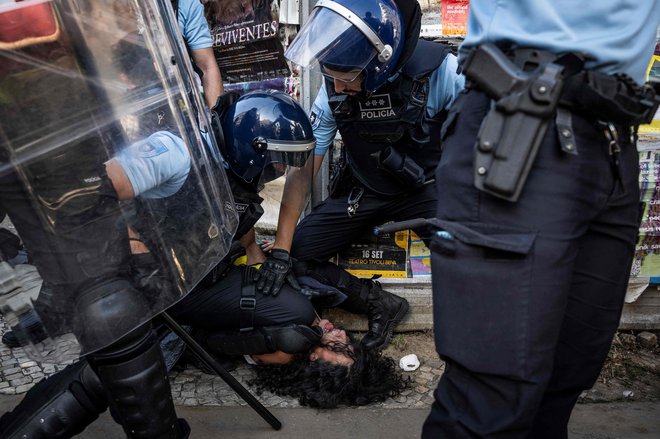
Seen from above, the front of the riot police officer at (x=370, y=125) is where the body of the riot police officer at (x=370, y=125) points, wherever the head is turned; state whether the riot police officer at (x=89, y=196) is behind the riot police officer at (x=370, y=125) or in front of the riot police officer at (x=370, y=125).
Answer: in front

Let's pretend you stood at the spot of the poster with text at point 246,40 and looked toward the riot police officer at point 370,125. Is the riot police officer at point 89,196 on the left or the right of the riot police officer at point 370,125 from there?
right

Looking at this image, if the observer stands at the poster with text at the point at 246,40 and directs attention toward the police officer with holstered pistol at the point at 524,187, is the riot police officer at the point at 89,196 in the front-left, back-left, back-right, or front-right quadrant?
front-right

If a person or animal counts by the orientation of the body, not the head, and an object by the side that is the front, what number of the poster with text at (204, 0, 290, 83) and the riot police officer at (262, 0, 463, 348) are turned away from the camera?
0

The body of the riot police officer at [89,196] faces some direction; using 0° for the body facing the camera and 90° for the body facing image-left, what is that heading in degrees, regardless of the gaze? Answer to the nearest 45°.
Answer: approximately 315°

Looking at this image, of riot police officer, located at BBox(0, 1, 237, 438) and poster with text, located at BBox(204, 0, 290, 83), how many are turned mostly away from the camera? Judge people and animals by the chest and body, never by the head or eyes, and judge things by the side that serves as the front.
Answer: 0

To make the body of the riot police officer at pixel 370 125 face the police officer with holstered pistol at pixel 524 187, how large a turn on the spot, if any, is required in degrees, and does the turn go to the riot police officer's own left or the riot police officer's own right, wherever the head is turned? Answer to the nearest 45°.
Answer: approximately 45° to the riot police officer's own left

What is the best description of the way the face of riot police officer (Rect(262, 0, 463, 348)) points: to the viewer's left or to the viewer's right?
to the viewer's left

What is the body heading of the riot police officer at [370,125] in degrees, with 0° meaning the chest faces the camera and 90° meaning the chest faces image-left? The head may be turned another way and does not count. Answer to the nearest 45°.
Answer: approximately 45°

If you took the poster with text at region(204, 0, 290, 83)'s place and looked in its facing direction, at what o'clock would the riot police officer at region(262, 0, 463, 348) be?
The riot police officer is roughly at 11 o'clock from the poster with text.

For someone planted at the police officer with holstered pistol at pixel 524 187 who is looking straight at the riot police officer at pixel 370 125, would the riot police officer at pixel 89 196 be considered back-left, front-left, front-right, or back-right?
front-left

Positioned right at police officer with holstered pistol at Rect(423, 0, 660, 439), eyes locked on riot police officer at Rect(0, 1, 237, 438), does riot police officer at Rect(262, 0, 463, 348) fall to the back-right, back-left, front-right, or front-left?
front-right

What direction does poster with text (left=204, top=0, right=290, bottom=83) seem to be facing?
toward the camera
